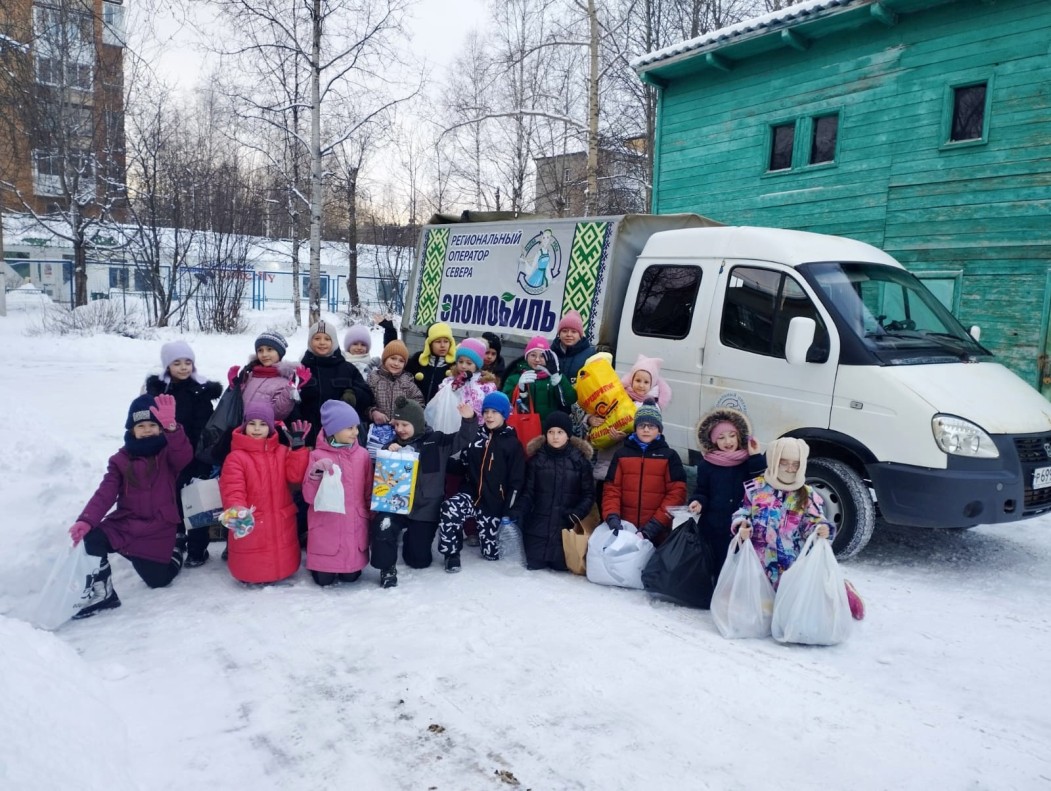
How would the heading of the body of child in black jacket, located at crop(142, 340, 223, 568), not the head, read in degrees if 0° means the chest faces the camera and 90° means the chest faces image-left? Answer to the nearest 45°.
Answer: approximately 0°

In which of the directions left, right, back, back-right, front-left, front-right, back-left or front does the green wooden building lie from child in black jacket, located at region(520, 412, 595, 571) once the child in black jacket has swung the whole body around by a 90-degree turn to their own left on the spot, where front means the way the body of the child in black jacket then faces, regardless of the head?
front-left

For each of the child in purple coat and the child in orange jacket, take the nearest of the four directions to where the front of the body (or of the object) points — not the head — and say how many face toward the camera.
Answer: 2

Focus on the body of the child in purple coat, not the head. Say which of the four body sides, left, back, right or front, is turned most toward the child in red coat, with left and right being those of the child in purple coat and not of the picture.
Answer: left
